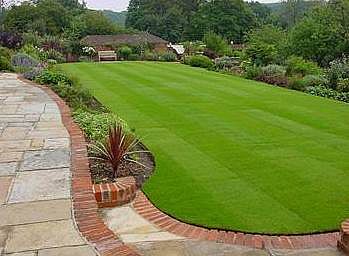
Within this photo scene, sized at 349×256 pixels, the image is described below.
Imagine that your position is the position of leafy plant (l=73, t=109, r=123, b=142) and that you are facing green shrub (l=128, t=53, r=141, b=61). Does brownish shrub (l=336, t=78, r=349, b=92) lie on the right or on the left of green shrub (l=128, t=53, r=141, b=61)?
right

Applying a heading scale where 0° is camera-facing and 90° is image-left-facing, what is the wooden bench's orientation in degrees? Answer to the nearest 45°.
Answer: approximately 0°

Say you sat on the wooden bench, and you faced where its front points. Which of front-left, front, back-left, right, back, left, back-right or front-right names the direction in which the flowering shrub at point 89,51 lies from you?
back-right

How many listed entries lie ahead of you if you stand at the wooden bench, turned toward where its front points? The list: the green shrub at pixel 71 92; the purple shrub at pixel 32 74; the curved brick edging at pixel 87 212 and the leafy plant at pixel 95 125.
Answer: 4

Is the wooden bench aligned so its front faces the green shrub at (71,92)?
yes

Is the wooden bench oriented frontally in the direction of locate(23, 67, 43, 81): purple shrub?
yes

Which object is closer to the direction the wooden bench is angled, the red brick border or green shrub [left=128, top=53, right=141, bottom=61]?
the red brick border
